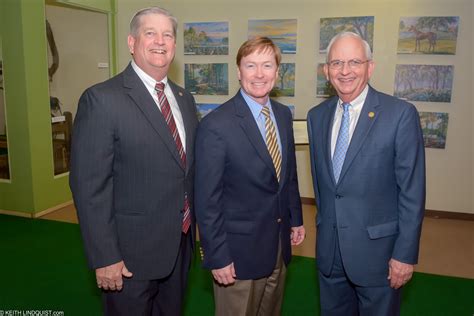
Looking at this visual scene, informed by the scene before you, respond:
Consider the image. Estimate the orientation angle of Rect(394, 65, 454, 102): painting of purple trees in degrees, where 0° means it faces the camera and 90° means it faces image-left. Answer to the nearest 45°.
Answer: approximately 0°

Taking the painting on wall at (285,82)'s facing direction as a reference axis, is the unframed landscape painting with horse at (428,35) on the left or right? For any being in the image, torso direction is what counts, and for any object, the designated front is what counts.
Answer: on its left

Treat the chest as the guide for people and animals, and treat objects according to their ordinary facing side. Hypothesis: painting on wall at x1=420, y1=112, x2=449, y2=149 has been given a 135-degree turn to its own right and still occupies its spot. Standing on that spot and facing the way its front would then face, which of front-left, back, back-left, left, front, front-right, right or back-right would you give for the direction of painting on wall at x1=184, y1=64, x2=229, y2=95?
front-left

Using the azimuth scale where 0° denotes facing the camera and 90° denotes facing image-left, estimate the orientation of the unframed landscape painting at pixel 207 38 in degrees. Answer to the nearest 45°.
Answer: approximately 0°

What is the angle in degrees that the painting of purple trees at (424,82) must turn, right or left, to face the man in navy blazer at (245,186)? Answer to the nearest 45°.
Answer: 0° — it already faces them
